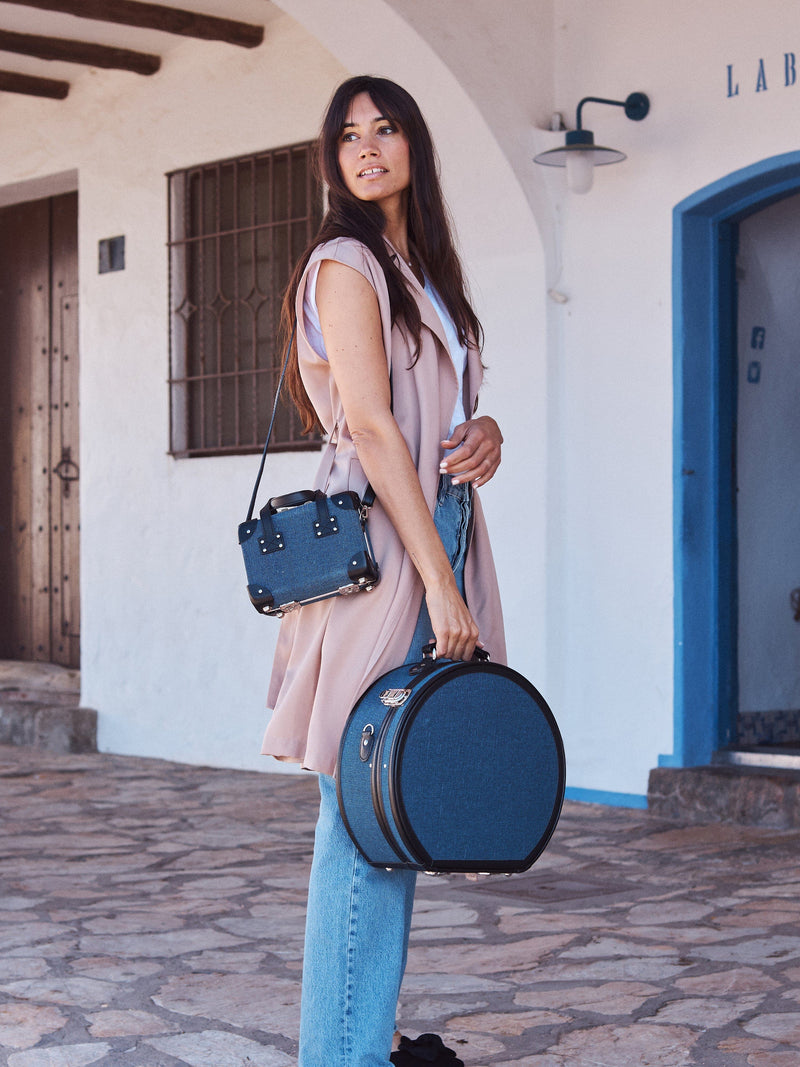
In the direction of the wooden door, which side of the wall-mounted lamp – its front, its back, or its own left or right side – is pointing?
right

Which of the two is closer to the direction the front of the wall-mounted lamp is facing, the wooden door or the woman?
the woman

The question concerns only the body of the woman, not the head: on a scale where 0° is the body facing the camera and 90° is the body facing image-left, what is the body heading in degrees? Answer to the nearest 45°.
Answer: approximately 315°

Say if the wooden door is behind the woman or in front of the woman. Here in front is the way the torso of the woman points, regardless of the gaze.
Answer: behind

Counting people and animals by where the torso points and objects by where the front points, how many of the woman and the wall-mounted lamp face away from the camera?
0

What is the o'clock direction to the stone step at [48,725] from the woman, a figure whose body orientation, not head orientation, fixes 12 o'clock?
The stone step is roughly at 7 o'clock from the woman.

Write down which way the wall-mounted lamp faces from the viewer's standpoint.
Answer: facing the viewer and to the left of the viewer

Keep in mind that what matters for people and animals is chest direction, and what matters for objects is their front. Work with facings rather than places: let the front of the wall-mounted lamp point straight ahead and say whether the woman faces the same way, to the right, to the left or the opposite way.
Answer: to the left
